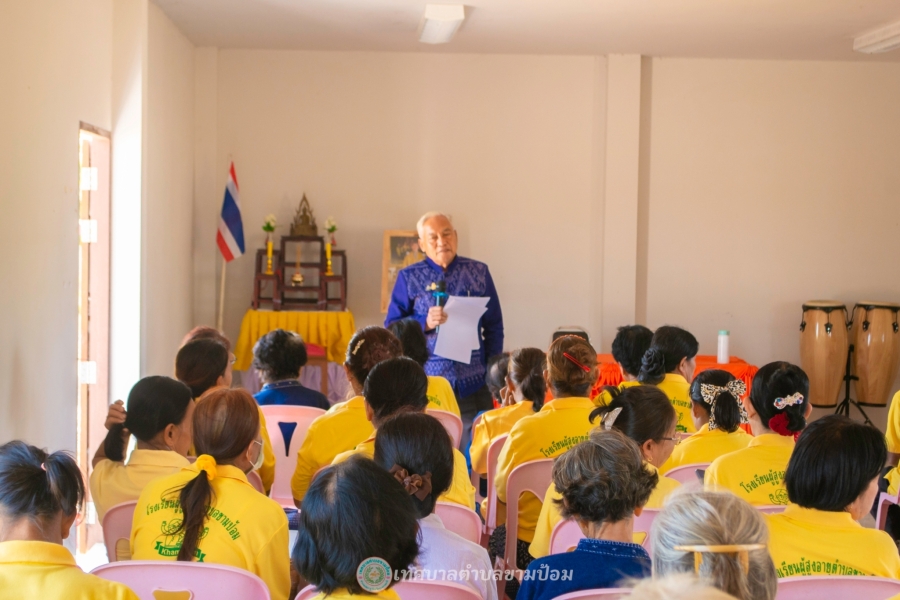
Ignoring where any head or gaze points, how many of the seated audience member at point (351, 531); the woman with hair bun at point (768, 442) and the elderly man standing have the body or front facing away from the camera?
2

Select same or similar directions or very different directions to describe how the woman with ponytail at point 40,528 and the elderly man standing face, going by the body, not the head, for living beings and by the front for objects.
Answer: very different directions

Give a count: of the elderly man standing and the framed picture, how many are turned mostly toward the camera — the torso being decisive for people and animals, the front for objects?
2

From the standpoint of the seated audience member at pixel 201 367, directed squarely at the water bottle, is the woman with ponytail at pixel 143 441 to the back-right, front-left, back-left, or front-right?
back-right

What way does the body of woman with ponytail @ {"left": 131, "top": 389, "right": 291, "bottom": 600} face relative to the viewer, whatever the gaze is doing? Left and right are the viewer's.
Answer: facing away from the viewer and to the right of the viewer

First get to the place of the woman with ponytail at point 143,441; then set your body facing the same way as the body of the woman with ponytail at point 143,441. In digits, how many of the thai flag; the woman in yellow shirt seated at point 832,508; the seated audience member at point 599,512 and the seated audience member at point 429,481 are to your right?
3

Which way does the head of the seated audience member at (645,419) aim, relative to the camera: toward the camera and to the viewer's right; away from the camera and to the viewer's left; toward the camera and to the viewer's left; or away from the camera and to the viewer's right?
away from the camera and to the viewer's right

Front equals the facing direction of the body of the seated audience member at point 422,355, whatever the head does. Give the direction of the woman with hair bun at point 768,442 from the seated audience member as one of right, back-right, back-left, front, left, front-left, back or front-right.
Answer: back-right

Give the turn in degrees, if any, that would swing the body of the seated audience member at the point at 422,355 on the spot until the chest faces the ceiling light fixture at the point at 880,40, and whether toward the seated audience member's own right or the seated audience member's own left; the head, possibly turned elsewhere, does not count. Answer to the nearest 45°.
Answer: approximately 45° to the seated audience member's own right

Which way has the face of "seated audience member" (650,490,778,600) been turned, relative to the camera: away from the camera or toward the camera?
away from the camera

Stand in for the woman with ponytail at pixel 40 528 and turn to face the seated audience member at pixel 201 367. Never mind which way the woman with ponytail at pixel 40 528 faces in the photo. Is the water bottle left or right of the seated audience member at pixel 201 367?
right

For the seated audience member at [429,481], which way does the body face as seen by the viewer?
away from the camera

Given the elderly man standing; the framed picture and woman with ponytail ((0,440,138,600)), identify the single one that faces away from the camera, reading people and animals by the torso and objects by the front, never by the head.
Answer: the woman with ponytail
